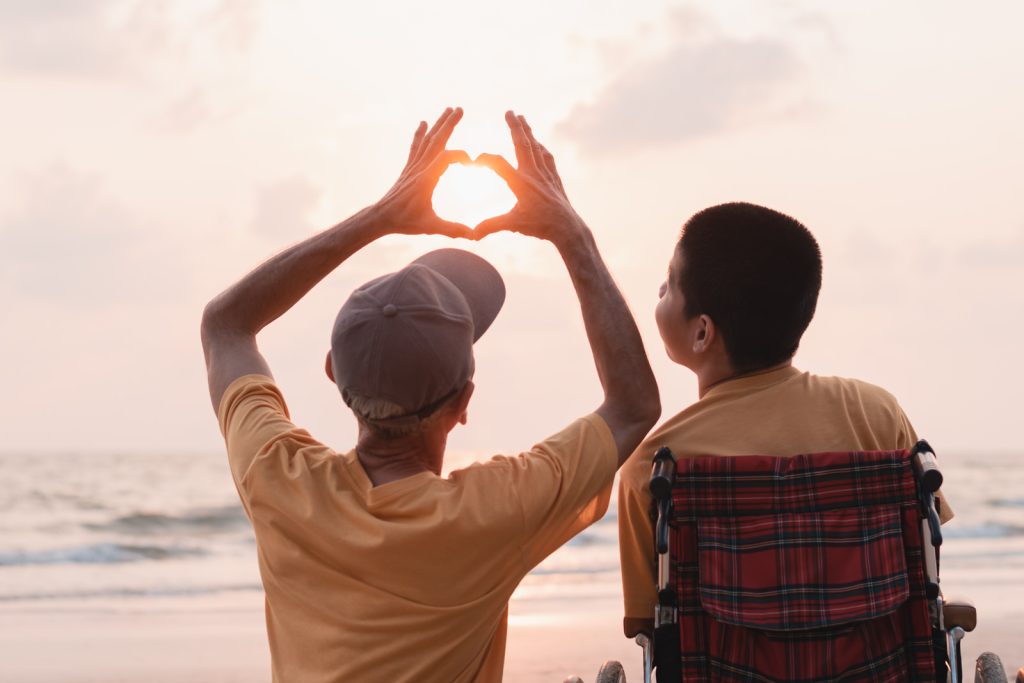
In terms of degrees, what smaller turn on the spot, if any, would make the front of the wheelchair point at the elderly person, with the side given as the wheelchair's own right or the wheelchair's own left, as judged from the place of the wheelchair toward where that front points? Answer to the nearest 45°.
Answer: approximately 135° to the wheelchair's own left

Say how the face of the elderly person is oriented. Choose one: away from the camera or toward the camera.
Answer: away from the camera

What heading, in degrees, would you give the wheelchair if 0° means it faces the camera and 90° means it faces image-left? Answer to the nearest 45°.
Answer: approximately 180°
